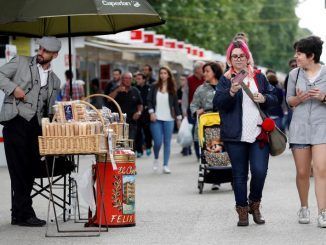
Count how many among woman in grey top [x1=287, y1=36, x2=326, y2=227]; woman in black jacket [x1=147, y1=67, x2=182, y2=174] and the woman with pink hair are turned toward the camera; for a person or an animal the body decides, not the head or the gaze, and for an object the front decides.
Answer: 3

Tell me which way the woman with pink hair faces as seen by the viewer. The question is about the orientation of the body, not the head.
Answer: toward the camera

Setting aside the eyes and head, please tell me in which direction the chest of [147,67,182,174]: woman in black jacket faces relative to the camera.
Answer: toward the camera

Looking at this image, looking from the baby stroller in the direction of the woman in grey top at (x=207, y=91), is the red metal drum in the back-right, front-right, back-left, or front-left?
back-left

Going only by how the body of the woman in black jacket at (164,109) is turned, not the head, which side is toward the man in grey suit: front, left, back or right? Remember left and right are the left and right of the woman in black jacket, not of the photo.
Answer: front

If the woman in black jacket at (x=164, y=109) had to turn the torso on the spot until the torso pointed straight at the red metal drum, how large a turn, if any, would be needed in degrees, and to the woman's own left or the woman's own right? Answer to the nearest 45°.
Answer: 0° — they already face it

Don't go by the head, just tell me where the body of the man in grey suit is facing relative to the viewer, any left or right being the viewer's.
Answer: facing the viewer and to the right of the viewer

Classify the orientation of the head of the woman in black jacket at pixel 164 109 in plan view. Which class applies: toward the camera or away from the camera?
toward the camera

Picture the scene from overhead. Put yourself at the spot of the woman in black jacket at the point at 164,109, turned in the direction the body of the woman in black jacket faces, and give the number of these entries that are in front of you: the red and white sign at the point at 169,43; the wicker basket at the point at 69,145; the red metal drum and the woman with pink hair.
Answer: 3

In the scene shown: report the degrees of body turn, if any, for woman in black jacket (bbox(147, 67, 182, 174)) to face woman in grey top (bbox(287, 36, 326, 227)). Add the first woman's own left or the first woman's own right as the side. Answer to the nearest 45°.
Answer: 0° — they already face them

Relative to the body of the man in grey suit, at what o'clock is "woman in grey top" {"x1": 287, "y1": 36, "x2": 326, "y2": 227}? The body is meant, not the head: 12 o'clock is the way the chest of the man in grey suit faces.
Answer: The woman in grey top is roughly at 11 o'clock from the man in grey suit.

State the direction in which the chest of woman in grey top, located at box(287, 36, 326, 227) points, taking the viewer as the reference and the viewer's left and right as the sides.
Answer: facing the viewer

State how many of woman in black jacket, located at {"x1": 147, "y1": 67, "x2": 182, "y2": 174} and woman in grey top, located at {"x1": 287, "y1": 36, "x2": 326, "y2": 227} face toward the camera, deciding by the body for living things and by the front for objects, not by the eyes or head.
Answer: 2

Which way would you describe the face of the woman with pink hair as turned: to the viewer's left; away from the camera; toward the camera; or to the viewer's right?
toward the camera

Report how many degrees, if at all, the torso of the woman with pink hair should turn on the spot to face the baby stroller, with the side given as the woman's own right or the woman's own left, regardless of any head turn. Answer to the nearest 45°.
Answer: approximately 180°

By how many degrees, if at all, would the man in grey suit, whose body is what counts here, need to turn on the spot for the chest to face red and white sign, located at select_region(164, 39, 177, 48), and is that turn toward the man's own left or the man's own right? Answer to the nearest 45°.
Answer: approximately 135° to the man's own left
